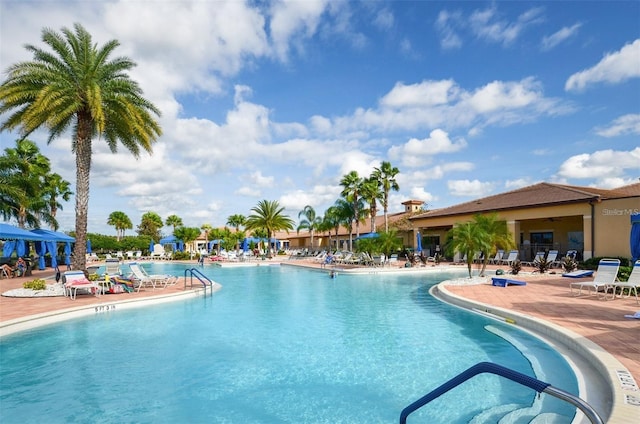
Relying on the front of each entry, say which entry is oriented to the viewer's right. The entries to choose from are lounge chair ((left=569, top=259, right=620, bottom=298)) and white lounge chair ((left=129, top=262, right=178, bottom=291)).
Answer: the white lounge chair

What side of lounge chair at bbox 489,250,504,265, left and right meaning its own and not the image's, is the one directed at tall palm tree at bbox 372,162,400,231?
right

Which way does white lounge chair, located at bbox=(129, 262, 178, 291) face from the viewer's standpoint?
to the viewer's right

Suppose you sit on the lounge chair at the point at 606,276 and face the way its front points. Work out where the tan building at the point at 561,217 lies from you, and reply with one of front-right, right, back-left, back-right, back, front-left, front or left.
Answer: back-right

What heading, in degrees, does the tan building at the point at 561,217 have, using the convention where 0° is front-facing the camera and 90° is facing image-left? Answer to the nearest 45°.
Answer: approximately 45°

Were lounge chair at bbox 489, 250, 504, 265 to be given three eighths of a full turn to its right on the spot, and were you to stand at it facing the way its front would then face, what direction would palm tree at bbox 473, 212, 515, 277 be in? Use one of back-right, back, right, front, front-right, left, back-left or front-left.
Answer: back

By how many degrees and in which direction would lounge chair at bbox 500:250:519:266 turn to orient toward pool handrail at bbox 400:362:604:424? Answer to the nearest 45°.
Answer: approximately 45° to its left

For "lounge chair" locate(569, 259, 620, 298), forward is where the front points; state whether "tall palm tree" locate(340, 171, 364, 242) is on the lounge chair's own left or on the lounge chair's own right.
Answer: on the lounge chair's own right

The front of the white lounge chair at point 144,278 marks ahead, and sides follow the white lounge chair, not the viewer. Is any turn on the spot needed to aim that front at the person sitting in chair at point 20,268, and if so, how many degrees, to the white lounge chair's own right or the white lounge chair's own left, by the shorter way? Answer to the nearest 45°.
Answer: approximately 135° to the white lounge chair's own left

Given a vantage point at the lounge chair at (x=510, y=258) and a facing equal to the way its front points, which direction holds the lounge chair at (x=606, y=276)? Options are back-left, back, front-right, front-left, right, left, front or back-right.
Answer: front-left

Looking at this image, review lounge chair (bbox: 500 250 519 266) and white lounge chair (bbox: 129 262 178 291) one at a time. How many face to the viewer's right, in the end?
1
